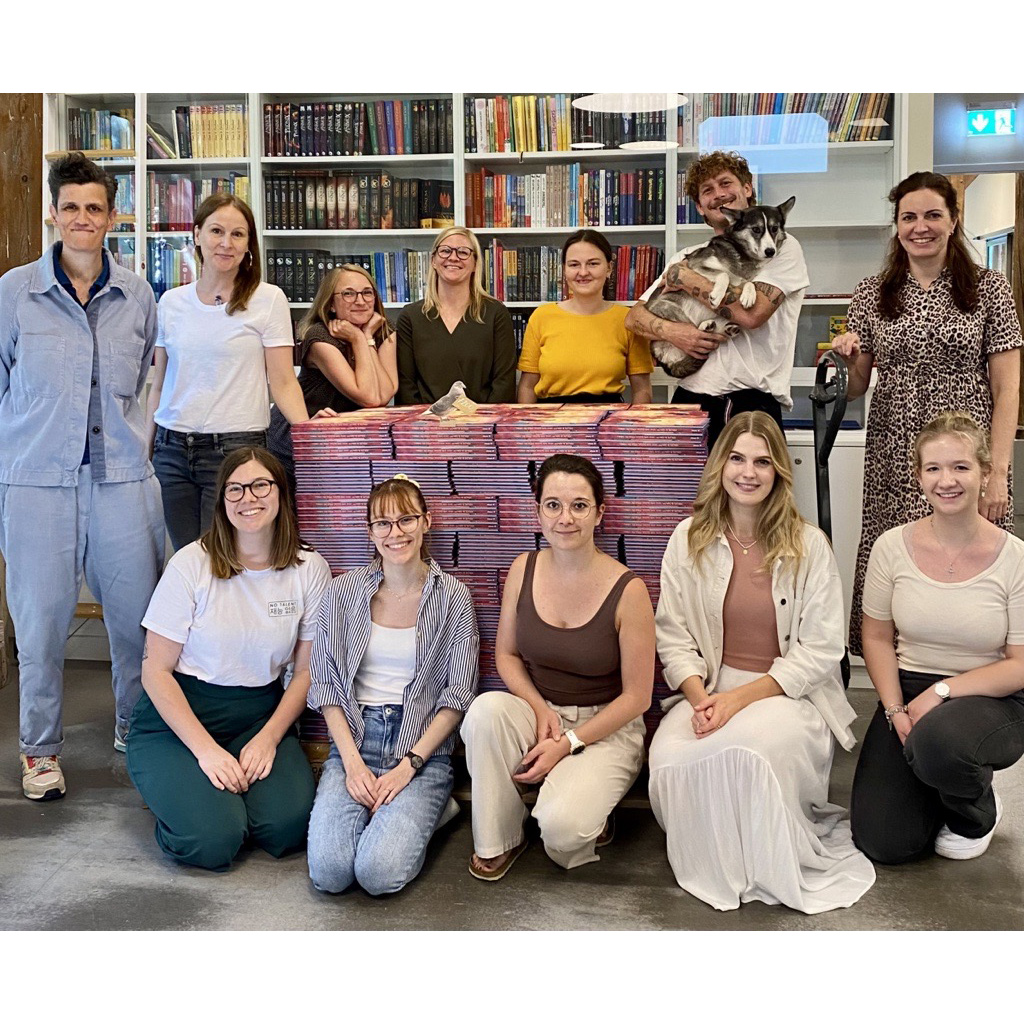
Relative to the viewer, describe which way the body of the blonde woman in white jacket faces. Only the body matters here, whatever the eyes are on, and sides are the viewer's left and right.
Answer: facing the viewer

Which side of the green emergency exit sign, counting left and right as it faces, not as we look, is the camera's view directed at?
front

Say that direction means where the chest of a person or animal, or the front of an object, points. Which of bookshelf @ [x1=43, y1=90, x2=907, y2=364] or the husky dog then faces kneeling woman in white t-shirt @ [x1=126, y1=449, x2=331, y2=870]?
the bookshelf

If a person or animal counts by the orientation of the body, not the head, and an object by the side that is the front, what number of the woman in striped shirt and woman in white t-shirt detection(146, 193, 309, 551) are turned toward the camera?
2

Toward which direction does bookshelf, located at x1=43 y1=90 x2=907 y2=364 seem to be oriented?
toward the camera

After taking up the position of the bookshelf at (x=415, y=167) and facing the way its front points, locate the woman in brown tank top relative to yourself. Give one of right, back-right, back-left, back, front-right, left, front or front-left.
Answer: front

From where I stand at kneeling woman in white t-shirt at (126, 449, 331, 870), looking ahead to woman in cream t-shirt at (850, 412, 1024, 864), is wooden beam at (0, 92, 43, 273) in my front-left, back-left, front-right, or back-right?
back-left
